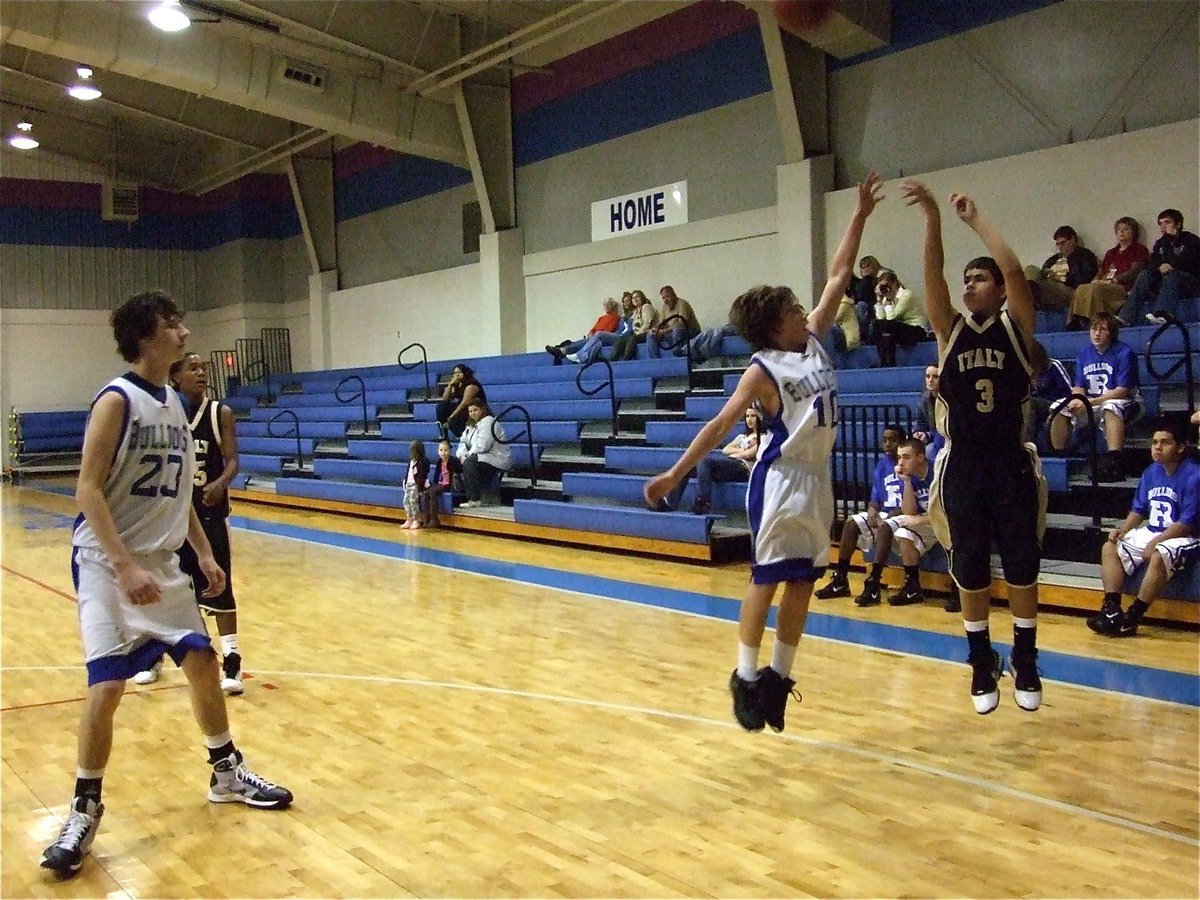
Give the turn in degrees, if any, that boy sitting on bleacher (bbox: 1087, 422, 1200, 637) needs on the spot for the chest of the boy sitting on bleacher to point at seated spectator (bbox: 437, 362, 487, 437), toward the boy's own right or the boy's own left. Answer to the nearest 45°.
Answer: approximately 90° to the boy's own right

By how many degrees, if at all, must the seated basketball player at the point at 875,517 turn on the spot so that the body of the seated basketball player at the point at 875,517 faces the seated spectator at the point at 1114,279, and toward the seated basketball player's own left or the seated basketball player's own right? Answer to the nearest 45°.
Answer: approximately 180°

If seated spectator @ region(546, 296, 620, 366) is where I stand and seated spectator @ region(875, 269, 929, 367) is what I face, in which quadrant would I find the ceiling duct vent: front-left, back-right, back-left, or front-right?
back-right

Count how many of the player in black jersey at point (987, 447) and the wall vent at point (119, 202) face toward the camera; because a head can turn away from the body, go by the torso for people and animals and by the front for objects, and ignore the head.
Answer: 2

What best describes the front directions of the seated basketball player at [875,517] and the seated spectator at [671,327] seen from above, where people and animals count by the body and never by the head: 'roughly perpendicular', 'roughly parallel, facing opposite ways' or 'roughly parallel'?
roughly parallel

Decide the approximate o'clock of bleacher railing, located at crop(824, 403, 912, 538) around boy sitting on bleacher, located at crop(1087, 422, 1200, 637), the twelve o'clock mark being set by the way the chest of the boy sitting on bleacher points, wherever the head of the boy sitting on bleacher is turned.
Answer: The bleacher railing is roughly at 3 o'clock from the boy sitting on bleacher.

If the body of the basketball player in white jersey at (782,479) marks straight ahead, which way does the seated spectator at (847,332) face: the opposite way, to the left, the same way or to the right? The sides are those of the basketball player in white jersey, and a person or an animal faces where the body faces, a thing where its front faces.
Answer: to the right

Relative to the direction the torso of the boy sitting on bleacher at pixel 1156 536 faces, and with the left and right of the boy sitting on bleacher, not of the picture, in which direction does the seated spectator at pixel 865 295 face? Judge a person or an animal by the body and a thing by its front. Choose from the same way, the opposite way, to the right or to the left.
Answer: the same way

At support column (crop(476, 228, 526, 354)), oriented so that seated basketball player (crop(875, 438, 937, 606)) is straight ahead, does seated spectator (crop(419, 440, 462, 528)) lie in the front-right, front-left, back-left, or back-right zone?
front-right

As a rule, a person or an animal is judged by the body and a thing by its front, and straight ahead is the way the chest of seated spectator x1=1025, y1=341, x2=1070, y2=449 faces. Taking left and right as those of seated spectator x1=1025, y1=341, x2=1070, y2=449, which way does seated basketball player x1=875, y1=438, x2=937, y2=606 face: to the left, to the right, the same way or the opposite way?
the same way

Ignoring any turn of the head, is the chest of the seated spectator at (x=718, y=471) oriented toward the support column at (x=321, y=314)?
no

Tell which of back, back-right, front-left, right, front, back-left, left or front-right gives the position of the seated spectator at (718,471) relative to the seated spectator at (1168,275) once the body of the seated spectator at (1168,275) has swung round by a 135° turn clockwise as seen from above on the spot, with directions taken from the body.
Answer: left

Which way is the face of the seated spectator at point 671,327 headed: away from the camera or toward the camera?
toward the camera

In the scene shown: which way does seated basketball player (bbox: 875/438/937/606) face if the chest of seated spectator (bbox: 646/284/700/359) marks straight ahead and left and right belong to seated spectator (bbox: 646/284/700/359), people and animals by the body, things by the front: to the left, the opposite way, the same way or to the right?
the same way

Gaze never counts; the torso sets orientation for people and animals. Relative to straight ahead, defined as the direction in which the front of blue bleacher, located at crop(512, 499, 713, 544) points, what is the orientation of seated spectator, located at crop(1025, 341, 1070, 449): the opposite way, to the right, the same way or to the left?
the same way

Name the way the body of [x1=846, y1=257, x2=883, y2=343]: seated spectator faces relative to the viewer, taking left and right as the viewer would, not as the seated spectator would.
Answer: facing the viewer and to the left of the viewer

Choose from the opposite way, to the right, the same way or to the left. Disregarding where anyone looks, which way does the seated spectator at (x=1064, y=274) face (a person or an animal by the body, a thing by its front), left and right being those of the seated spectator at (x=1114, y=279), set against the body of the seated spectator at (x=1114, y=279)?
the same way

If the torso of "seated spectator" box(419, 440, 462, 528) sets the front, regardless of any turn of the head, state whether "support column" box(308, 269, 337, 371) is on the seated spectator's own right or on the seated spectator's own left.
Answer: on the seated spectator's own right

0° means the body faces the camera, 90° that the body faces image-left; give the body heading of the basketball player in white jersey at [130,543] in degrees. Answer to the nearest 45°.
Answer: approximately 315°

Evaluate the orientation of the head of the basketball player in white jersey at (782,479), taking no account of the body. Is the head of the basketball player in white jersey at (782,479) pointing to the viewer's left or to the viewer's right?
to the viewer's right

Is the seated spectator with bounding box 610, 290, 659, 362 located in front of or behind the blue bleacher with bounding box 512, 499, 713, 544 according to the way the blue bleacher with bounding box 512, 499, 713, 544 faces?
behind

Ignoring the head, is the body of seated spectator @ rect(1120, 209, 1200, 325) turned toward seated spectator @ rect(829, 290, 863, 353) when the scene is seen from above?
no

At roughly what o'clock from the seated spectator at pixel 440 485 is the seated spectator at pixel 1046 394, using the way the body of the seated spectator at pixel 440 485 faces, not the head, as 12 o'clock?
the seated spectator at pixel 1046 394 is roughly at 9 o'clock from the seated spectator at pixel 440 485.
